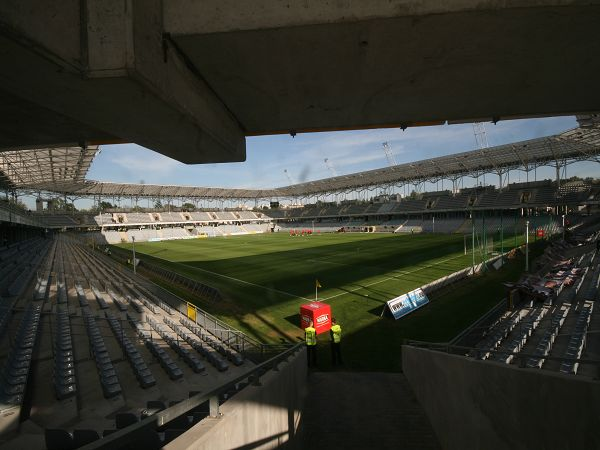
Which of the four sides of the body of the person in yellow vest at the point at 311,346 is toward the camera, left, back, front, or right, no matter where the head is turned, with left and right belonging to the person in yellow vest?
back

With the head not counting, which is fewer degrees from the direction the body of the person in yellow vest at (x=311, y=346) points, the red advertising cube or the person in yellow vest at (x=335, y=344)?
the red advertising cube

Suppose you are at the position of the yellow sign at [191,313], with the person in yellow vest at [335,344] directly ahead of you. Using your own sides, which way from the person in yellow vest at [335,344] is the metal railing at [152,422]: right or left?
right

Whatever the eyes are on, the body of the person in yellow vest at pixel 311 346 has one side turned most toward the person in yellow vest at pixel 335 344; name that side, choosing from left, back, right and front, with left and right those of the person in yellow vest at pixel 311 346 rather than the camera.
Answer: right

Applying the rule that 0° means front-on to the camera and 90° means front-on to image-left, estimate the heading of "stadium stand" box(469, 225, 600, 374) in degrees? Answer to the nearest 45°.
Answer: approximately 90°

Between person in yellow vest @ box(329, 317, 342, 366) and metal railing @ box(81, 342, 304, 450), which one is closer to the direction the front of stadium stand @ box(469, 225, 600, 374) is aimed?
the person in yellow vest

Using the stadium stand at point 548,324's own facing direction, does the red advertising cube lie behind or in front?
in front

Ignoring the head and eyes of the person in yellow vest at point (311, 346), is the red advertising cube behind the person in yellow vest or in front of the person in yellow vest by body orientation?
in front

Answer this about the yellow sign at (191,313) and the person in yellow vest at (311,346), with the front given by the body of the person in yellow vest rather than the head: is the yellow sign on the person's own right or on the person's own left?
on the person's own left

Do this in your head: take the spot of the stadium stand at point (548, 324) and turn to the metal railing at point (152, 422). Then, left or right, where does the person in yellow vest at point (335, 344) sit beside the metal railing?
right

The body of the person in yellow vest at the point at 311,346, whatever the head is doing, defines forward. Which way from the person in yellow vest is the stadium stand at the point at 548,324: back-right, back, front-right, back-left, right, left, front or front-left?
right

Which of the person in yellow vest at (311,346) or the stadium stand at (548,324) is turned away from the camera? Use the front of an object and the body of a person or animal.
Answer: the person in yellow vest

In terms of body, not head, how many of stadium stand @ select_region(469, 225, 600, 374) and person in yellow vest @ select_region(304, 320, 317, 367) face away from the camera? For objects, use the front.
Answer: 1

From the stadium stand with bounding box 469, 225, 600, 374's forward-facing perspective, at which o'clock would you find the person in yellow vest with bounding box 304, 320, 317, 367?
The person in yellow vest is roughly at 11 o'clock from the stadium stand.

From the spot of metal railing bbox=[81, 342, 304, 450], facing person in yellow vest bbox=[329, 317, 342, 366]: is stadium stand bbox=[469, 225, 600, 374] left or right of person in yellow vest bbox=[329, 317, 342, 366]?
right

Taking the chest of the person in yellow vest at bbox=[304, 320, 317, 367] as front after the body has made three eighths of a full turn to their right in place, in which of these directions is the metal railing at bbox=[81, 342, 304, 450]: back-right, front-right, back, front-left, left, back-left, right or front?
front-right
